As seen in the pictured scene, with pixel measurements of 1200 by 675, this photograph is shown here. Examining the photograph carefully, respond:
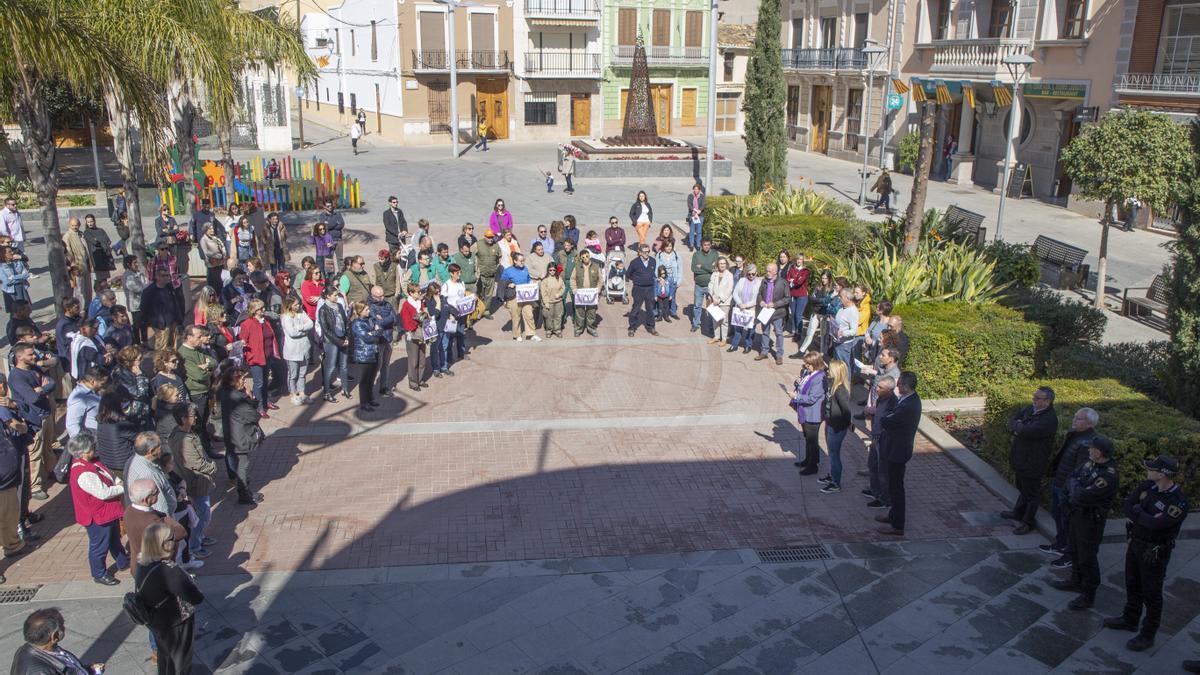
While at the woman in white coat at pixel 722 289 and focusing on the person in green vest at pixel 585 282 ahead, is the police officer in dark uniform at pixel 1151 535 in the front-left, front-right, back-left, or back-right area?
back-left

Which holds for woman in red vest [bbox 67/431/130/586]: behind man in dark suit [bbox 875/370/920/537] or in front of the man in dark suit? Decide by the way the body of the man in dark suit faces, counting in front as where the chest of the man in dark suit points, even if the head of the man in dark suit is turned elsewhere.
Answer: in front

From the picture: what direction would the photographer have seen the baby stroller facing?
facing the viewer

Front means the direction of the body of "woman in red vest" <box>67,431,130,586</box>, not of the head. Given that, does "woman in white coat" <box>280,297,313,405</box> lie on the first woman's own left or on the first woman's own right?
on the first woman's own left

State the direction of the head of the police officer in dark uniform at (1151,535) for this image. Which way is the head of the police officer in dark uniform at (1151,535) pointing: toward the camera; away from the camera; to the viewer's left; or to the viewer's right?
to the viewer's left

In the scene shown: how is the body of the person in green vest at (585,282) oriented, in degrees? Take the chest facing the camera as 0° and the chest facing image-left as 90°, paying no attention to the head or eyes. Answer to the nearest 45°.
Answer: approximately 0°

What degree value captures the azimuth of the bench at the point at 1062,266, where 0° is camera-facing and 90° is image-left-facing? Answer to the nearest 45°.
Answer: approximately 225°

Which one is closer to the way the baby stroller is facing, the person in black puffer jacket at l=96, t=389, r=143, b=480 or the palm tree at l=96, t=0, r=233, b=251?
the person in black puffer jacket

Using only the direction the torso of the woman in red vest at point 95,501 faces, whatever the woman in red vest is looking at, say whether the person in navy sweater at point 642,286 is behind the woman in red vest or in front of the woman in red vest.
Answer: in front

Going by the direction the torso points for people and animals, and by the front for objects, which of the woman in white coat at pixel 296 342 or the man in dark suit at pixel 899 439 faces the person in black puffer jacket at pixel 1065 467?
the woman in white coat

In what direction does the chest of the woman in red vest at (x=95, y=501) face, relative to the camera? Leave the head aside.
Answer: to the viewer's right

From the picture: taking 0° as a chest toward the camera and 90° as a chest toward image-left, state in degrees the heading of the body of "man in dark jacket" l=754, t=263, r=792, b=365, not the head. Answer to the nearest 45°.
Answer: approximately 45°

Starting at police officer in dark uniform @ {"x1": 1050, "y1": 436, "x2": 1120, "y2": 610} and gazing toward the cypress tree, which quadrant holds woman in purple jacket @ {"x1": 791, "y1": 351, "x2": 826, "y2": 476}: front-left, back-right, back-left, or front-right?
front-left

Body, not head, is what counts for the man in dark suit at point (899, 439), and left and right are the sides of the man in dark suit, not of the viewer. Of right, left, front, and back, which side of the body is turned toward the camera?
left

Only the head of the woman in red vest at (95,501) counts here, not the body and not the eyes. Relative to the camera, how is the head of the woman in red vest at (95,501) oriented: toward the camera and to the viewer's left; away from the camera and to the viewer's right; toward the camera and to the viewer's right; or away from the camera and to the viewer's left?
away from the camera and to the viewer's right

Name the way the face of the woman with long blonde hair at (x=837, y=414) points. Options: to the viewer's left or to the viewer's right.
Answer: to the viewer's left

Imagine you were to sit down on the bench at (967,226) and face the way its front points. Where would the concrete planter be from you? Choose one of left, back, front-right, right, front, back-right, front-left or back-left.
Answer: right

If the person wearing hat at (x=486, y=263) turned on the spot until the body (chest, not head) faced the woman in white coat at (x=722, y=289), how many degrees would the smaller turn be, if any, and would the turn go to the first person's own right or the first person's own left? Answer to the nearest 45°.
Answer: approximately 45° to the first person's own left

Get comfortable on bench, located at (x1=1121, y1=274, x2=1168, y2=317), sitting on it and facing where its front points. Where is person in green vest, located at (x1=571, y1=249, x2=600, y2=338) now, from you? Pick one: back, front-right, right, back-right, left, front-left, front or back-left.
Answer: front

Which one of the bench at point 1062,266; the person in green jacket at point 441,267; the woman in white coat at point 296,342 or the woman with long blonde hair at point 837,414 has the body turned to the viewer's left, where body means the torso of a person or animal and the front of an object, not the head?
the woman with long blonde hair

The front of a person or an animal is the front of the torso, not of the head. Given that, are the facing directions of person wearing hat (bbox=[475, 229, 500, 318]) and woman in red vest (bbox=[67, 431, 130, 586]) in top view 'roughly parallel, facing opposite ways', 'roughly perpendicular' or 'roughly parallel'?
roughly perpendicular

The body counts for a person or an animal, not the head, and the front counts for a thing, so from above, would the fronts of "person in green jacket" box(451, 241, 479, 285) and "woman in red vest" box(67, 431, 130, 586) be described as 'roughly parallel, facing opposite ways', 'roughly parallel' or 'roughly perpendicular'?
roughly perpendicular
